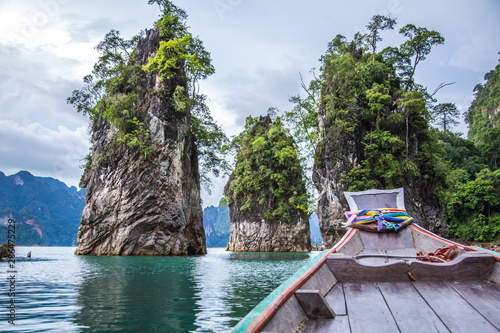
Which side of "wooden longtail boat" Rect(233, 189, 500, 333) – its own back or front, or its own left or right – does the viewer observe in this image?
back

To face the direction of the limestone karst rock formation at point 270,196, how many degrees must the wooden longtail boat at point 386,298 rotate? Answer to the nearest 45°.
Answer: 0° — it already faces it

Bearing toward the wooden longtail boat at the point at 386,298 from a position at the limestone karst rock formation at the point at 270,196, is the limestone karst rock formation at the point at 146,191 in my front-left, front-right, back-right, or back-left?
front-right

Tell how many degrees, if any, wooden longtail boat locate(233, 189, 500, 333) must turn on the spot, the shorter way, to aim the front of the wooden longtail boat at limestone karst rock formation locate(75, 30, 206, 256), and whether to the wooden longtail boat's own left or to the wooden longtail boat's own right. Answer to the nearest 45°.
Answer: approximately 45° to the wooden longtail boat's own left
